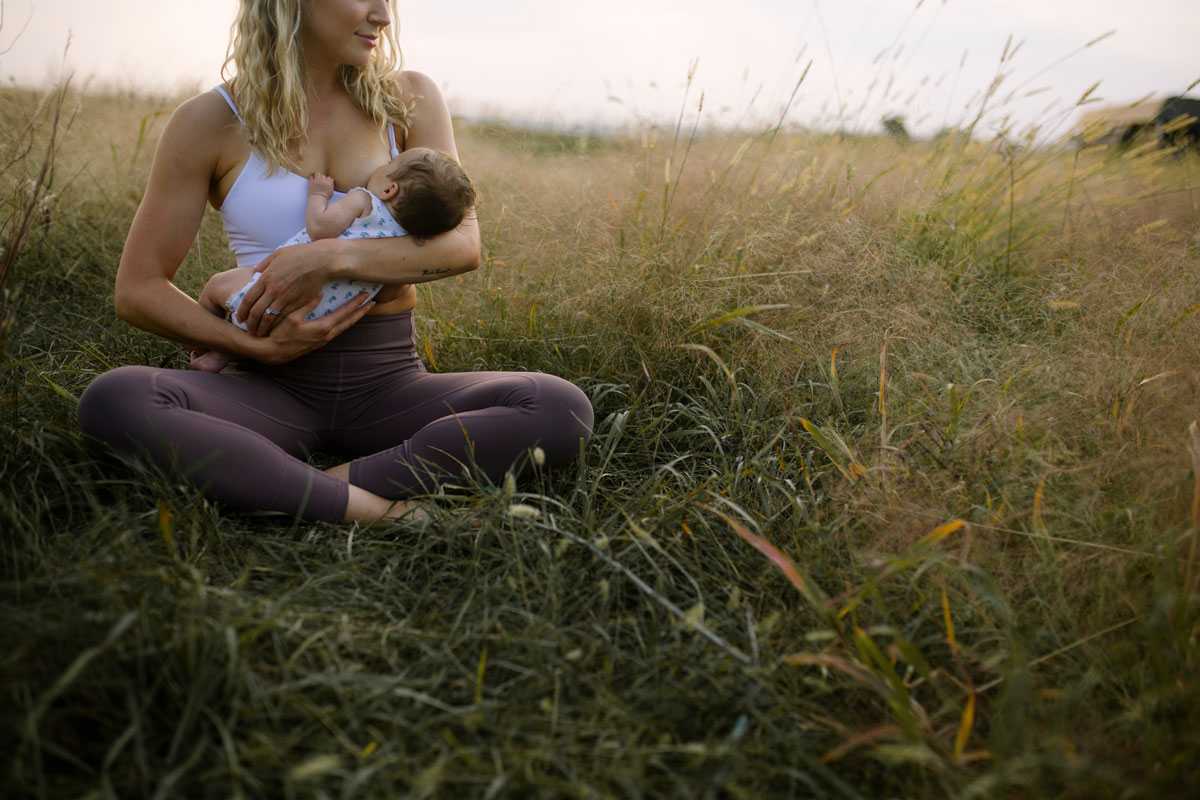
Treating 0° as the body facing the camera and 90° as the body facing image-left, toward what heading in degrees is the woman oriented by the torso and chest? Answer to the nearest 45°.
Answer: approximately 0°
